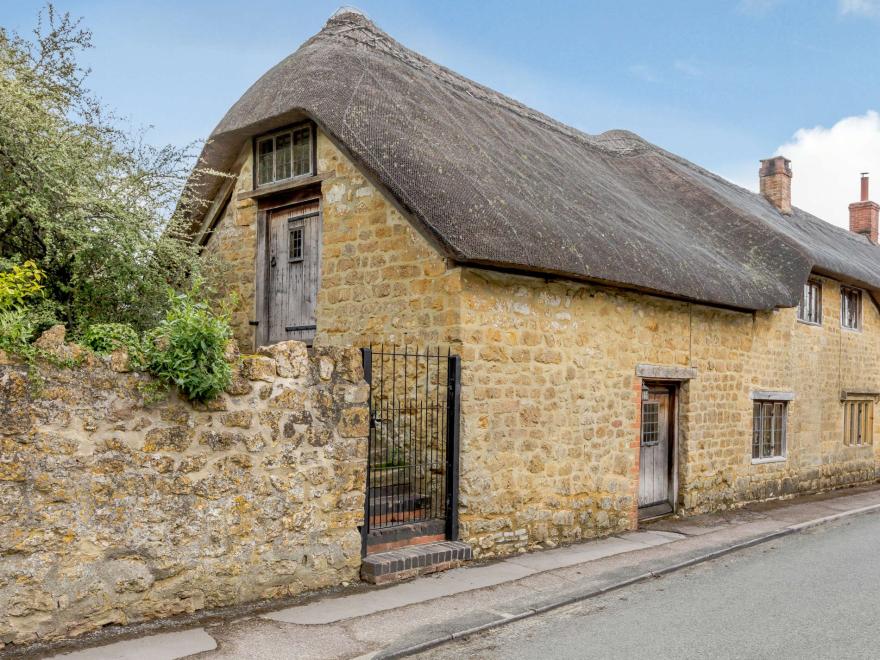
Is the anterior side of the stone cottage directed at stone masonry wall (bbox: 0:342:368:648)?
no

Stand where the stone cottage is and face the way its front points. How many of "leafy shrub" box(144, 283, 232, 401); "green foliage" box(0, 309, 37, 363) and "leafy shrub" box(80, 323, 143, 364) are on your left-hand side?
0

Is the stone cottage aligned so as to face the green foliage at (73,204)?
no

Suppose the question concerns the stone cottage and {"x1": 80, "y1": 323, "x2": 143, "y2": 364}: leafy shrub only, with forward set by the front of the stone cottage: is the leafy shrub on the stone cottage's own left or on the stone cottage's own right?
on the stone cottage's own right

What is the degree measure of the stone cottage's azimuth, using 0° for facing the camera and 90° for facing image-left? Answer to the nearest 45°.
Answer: approximately 315°

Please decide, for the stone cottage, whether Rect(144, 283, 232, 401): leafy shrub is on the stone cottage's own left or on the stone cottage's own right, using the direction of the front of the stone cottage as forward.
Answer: on the stone cottage's own right

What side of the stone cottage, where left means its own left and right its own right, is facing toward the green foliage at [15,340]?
right
